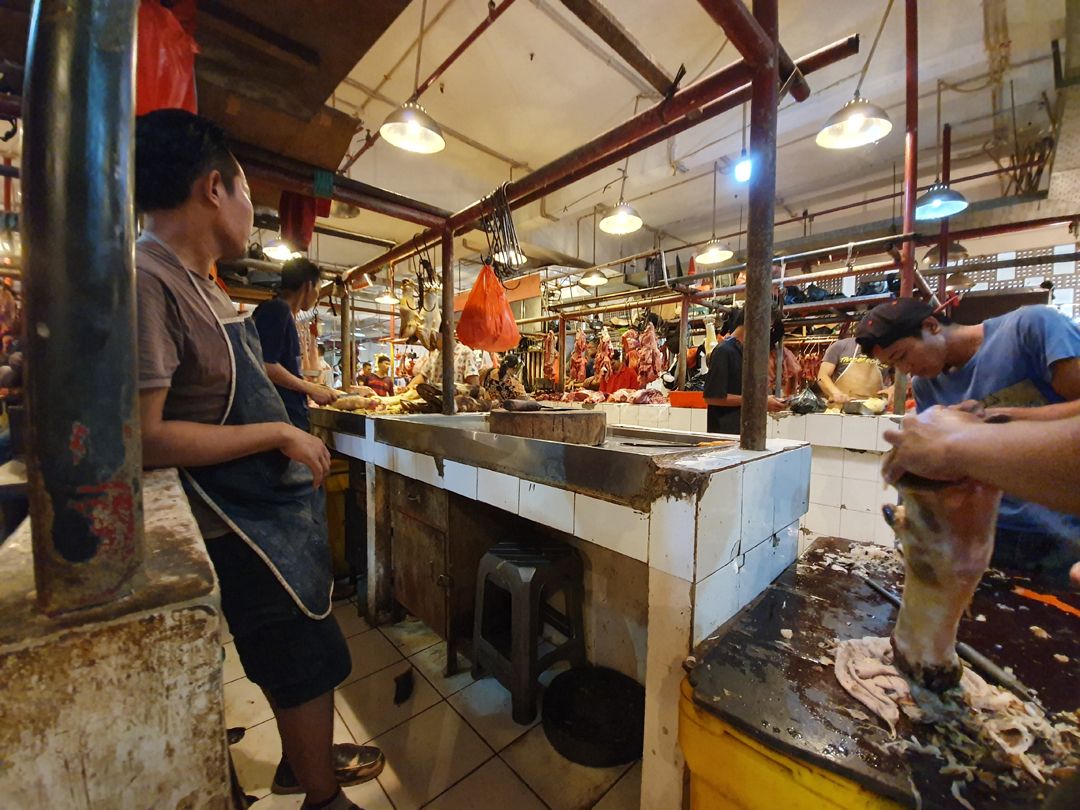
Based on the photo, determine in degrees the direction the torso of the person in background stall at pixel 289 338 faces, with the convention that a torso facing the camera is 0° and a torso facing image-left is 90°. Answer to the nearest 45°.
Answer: approximately 270°

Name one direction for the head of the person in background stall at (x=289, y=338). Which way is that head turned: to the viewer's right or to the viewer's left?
to the viewer's right

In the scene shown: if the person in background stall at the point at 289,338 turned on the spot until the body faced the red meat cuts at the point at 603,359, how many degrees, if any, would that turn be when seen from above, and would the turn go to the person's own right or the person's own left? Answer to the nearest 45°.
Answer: approximately 45° to the person's own left

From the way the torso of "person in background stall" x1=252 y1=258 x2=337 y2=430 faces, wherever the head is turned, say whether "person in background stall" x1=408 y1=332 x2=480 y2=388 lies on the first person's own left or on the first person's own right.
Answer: on the first person's own left

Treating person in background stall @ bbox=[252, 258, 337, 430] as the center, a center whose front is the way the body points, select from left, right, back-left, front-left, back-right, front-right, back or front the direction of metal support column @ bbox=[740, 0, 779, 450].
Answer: front-right

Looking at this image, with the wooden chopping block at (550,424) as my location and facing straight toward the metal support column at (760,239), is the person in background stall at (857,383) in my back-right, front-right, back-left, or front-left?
front-left

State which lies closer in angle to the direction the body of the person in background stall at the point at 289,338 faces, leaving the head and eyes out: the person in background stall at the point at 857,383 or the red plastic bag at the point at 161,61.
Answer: the person in background stall

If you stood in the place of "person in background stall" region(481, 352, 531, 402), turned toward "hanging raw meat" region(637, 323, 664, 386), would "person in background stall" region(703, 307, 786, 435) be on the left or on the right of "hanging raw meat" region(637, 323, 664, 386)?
right

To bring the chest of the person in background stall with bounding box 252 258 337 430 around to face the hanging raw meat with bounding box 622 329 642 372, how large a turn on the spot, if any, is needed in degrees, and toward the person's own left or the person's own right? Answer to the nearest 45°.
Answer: approximately 45° to the person's own left

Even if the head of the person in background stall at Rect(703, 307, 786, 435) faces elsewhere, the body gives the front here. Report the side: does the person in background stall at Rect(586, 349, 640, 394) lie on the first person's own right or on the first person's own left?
on the first person's own left

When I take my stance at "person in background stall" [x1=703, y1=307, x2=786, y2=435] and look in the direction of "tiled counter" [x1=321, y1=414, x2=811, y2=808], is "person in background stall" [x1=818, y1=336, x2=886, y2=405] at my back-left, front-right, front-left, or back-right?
back-left
